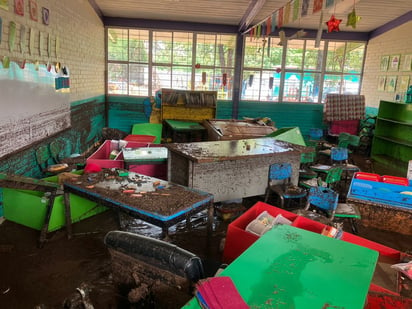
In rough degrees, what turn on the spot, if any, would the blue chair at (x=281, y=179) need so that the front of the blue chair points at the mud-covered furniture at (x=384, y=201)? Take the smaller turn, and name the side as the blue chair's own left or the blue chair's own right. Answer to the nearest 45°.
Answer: approximately 45° to the blue chair's own left

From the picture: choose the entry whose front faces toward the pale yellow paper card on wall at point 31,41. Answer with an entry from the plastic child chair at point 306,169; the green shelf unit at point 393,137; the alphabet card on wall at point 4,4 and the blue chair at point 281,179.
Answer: the green shelf unit

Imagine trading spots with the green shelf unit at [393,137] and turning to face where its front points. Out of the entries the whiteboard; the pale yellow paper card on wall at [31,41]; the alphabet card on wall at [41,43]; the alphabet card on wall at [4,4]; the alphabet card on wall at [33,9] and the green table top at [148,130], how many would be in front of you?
6

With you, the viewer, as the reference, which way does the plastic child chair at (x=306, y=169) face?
facing the viewer and to the right of the viewer

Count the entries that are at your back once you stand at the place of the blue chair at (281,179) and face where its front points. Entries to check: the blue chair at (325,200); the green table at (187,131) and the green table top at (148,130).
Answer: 2

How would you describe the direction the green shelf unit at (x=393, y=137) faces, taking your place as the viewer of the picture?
facing the viewer and to the left of the viewer

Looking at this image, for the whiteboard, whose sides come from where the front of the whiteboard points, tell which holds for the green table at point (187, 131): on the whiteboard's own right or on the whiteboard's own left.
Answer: on the whiteboard's own left

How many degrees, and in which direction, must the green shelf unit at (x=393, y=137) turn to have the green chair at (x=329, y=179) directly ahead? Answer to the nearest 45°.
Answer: approximately 45° to its left

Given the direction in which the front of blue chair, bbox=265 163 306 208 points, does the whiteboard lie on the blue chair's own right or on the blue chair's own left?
on the blue chair's own right

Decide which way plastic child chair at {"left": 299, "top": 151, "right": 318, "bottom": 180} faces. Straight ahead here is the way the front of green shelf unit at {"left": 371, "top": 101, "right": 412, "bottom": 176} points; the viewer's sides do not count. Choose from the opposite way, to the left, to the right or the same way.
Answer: to the left

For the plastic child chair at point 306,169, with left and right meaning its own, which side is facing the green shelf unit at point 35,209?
right

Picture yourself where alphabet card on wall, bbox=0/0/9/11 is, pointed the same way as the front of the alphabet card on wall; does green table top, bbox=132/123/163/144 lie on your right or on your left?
on your left

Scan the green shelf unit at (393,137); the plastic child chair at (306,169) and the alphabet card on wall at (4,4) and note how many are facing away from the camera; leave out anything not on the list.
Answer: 0

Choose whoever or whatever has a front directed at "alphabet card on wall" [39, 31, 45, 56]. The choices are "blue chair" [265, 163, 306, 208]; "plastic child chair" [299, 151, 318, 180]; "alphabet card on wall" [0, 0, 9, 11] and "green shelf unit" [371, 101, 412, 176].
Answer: the green shelf unit

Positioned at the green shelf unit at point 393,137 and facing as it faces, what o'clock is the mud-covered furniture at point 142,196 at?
The mud-covered furniture is roughly at 11 o'clock from the green shelf unit.
